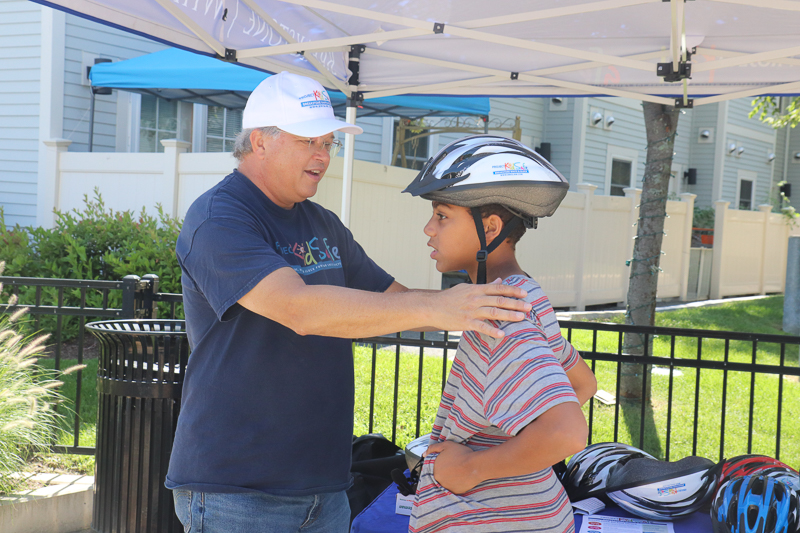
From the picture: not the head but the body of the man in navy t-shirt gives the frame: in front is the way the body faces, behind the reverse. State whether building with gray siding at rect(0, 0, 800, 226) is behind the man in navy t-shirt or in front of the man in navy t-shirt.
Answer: behind

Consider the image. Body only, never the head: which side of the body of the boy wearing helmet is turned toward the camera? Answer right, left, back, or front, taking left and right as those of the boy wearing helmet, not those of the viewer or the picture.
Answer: left

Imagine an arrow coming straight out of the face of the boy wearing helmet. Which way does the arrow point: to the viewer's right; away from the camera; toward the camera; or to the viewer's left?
to the viewer's left
